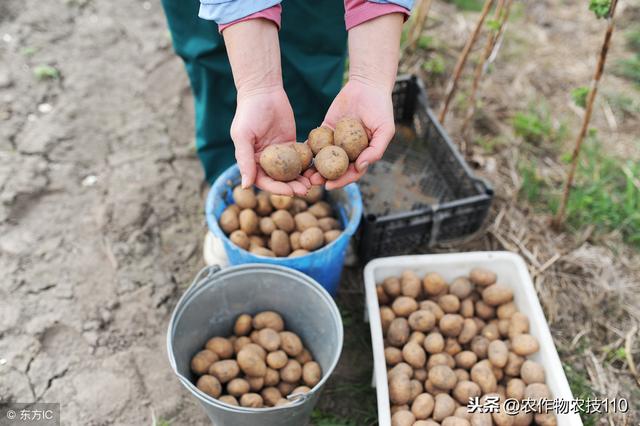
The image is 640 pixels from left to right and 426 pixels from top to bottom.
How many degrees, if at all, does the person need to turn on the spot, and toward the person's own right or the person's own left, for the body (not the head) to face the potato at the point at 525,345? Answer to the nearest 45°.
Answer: approximately 45° to the person's own left

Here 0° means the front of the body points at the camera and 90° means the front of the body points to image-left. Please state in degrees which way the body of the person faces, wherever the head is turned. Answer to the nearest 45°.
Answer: approximately 0°

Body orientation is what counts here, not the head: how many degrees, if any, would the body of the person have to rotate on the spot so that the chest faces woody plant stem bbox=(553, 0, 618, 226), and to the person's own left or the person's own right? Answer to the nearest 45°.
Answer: approximately 90° to the person's own left

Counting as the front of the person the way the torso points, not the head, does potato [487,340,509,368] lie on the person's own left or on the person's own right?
on the person's own left
